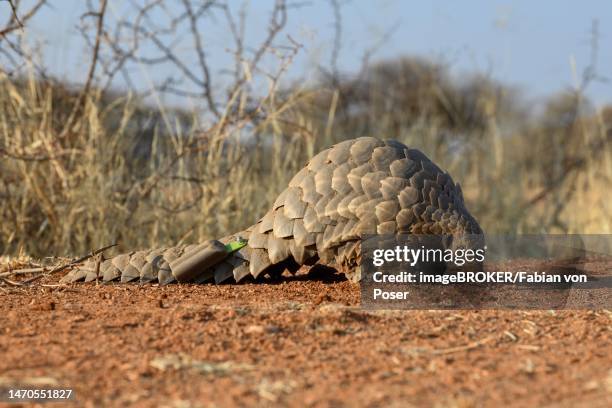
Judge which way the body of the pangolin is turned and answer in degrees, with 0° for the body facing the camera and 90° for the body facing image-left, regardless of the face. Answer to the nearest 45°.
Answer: approximately 270°

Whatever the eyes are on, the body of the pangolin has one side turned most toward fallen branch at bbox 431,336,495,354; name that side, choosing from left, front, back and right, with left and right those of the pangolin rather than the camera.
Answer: right
